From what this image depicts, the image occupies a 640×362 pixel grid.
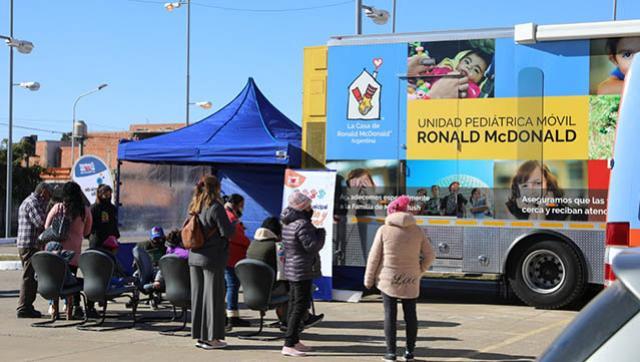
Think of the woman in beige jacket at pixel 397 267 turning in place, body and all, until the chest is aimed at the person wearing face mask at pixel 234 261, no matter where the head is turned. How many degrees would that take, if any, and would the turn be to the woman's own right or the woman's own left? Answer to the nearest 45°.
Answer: approximately 45° to the woman's own left

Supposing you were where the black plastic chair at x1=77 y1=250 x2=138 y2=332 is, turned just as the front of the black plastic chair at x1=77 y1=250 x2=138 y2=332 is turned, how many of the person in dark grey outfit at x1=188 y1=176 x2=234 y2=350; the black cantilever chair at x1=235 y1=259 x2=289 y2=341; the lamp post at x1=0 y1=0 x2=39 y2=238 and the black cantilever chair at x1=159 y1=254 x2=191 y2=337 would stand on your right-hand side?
3

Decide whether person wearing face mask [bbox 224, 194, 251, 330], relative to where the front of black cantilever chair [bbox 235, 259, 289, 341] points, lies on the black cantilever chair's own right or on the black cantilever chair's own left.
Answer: on the black cantilever chair's own left

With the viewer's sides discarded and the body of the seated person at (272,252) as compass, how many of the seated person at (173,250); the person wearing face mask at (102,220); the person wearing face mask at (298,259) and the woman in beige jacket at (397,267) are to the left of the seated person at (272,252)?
2

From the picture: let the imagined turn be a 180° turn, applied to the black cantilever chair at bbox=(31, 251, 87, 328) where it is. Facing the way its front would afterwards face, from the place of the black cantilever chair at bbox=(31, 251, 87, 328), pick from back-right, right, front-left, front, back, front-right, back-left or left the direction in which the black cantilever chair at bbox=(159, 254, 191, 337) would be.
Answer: left

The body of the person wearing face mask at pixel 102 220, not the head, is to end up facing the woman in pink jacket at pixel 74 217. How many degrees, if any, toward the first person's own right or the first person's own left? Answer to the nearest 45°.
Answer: approximately 45° to the first person's own right

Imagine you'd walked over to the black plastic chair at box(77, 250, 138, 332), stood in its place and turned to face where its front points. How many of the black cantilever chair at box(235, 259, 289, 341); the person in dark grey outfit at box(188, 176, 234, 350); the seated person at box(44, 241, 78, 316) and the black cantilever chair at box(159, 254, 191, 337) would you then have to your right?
3
